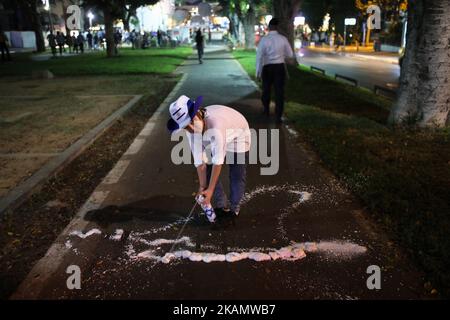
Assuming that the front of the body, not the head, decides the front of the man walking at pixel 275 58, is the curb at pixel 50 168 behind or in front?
behind

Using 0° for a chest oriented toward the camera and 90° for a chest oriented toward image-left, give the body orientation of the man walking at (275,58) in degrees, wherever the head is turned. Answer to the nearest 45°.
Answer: approximately 180°
